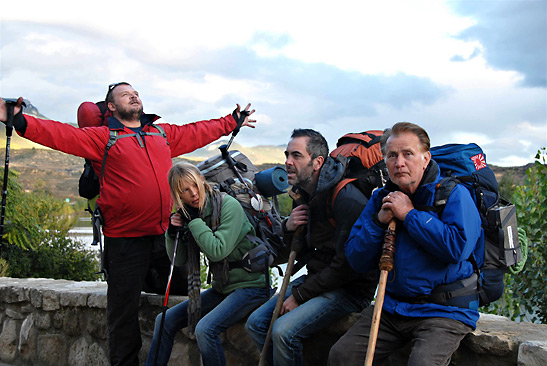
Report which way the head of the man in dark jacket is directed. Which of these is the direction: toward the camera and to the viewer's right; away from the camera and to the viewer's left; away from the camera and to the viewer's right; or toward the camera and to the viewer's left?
toward the camera and to the viewer's left

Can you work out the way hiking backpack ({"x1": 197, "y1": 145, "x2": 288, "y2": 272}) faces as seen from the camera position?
facing away from the viewer and to the right of the viewer

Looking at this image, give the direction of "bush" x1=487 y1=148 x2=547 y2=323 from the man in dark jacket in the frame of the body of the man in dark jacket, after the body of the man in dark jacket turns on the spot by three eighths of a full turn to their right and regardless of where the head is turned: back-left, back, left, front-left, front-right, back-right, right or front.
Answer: front-right

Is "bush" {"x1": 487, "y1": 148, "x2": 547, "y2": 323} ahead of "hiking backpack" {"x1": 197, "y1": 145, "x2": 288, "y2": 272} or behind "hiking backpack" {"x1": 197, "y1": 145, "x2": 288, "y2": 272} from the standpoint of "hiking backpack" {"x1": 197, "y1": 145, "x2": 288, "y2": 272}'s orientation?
ahead

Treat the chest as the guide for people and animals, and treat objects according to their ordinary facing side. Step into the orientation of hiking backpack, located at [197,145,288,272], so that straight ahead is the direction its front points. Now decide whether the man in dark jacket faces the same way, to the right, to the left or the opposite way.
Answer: the opposite way

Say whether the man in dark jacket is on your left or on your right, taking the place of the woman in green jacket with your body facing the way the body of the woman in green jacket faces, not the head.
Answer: on your left

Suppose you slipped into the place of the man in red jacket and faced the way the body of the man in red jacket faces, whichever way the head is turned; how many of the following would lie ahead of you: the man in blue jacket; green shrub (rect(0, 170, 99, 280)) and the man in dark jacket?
2

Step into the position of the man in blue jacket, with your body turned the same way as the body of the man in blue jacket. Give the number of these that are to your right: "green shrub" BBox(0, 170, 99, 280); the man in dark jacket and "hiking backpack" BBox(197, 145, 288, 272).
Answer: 3
